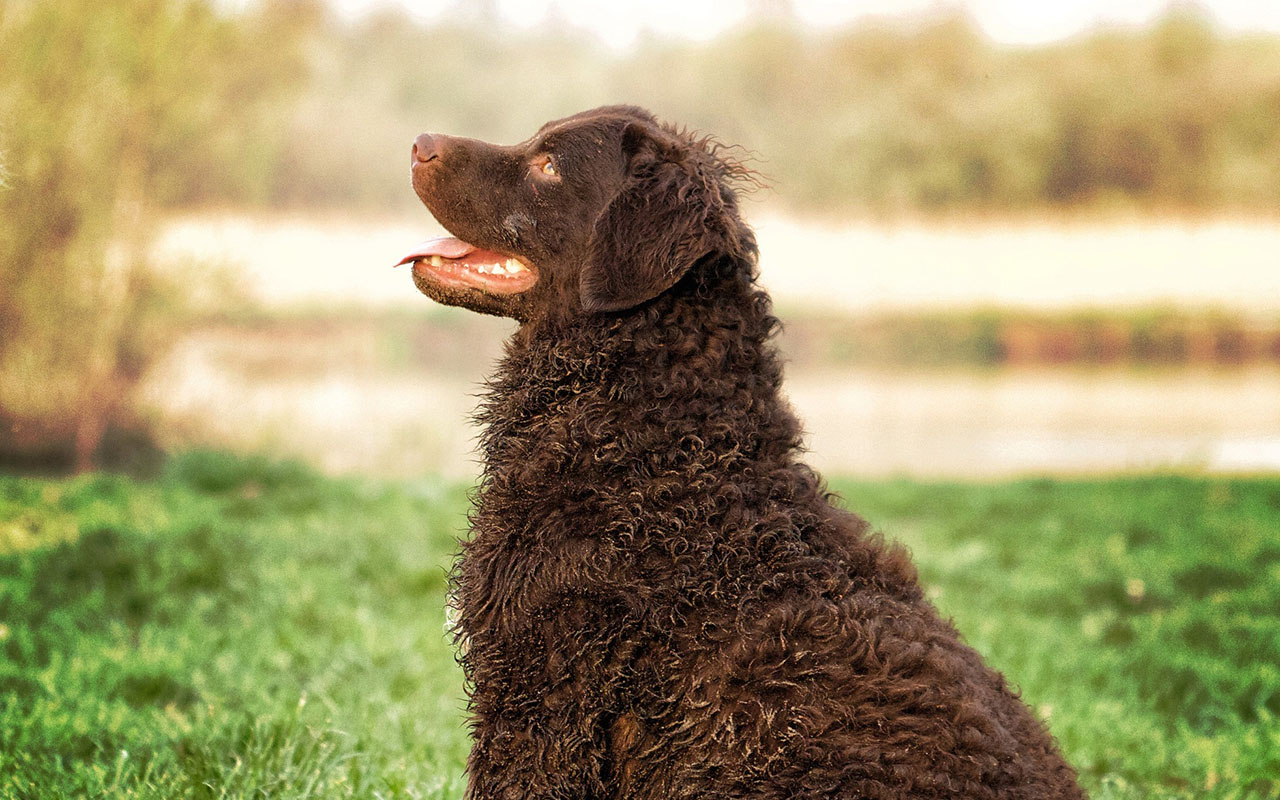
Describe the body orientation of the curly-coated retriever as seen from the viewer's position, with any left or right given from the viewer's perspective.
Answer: facing to the left of the viewer
